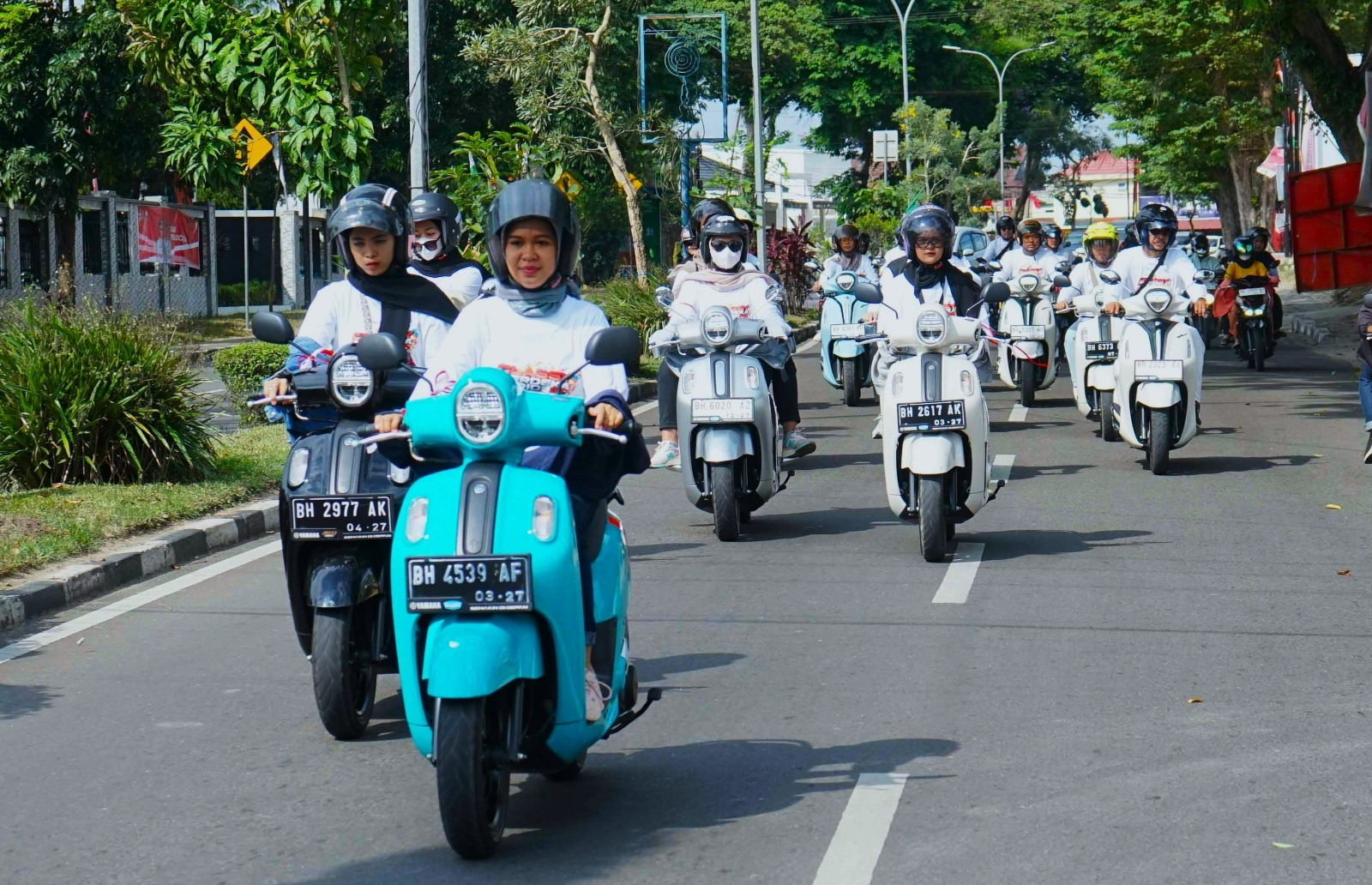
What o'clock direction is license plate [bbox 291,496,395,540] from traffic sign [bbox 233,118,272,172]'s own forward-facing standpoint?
The license plate is roughly at 12 o'clock from the traffic sign.

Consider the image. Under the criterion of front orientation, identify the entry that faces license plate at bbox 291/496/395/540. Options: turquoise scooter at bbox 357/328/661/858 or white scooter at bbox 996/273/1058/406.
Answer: the white scooter

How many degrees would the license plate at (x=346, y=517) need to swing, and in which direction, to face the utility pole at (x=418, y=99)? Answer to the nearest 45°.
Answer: approximately 180°

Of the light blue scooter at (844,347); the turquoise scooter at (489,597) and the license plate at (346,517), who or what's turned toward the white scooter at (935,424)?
the light blue scooter at (844,347)

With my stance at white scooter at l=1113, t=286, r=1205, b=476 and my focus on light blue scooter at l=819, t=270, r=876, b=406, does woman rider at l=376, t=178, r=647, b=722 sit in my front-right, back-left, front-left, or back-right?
back-left
